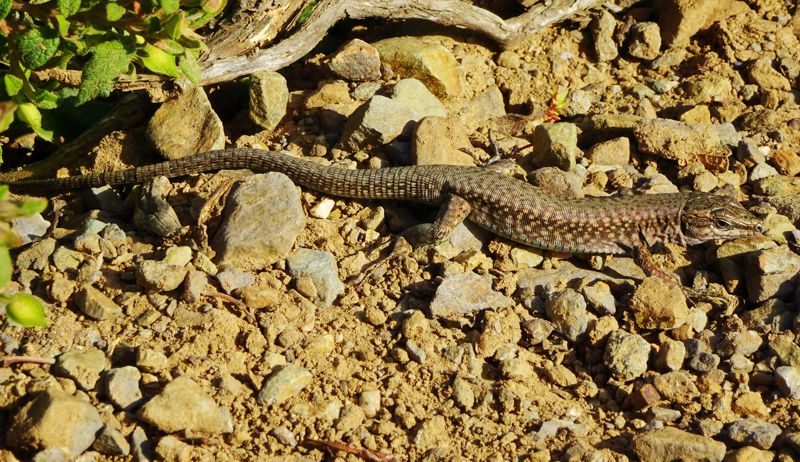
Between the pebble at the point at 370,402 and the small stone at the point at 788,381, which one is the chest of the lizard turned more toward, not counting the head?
the small stone

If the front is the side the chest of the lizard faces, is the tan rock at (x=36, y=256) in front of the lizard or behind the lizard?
behind

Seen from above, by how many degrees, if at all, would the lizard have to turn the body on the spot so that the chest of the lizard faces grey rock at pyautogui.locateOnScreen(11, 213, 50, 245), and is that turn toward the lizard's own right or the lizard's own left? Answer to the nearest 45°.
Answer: approximately 180°

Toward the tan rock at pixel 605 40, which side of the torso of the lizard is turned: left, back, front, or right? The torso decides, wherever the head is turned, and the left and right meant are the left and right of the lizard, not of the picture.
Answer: left

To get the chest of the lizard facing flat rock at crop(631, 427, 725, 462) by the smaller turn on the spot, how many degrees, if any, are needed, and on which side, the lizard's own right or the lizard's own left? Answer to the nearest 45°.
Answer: approximately 90° to the lizard's own right

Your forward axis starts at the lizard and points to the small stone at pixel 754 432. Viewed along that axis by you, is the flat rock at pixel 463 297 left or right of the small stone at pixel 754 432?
right

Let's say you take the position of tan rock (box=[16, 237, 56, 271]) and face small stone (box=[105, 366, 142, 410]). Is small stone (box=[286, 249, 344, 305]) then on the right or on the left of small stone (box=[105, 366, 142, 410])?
left

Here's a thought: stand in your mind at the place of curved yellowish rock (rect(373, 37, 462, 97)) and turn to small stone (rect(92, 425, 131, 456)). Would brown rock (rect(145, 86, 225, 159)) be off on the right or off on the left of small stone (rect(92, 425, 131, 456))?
right

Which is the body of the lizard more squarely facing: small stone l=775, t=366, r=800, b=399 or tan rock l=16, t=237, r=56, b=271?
the small stone

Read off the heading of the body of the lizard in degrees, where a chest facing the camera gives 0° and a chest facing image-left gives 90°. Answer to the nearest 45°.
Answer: approximately 270°

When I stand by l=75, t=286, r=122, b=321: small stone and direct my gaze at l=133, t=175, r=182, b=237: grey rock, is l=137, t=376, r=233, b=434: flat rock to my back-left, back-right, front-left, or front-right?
back-right
